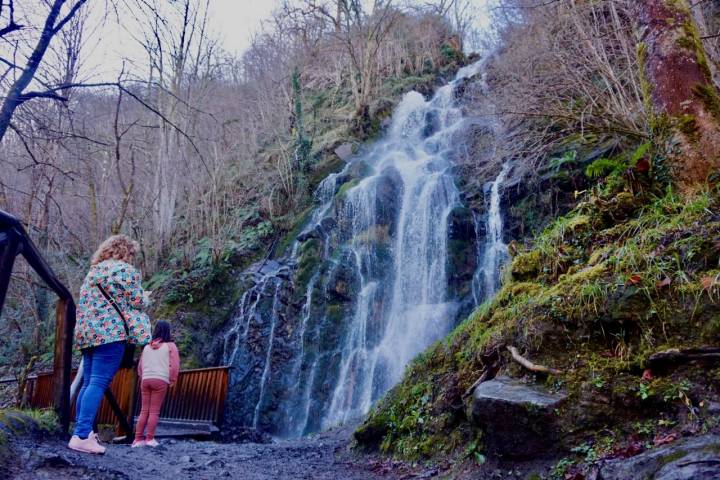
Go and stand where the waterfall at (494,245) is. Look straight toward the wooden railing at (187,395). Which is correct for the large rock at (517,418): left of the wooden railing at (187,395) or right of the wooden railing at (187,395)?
left

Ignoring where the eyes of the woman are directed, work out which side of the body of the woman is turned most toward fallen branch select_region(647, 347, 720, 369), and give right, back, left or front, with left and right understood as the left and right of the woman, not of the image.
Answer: right

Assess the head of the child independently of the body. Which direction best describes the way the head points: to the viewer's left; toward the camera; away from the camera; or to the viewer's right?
away from the camera

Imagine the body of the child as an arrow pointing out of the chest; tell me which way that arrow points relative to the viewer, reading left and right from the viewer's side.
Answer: facing away from the viewer

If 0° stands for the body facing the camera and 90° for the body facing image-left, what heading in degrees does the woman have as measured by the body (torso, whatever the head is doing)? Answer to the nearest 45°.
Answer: approximately 225°

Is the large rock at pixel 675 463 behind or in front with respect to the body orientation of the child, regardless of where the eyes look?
behind
